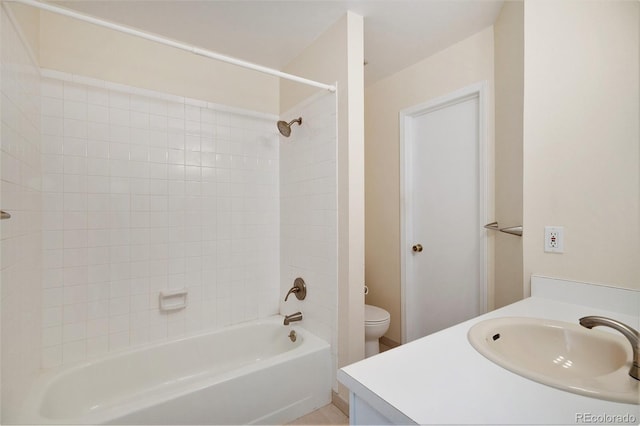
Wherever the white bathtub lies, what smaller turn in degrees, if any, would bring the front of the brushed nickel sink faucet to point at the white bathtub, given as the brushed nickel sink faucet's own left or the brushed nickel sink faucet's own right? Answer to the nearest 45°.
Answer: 0° — it already faces it

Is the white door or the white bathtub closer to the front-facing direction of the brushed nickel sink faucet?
the white bathtub

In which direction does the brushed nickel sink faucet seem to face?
to the viewer's left

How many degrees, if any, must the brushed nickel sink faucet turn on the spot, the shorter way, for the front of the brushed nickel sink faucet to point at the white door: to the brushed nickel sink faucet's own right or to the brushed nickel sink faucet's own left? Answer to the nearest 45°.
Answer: approximately 45° to the brushed nickel sink faucet's own right

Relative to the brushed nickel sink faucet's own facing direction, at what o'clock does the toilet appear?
The toilet is roughly at 1 o'clock from the brushed nickel sink faucet.

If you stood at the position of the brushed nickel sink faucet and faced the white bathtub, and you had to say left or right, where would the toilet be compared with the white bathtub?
right
